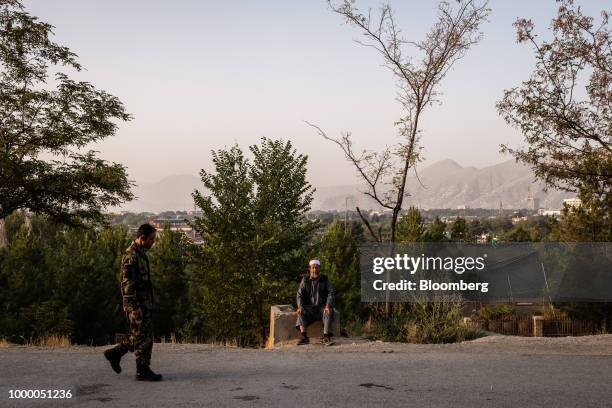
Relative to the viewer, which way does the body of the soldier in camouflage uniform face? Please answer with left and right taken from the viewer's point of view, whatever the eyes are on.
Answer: facing to the right of the viewer

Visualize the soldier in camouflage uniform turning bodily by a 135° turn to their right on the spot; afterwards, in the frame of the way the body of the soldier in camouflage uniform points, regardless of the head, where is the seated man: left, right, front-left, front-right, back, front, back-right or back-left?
back

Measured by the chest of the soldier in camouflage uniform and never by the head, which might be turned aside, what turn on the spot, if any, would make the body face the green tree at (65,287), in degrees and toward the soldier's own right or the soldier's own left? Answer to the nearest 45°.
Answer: approximately 90° to the soldier's own left

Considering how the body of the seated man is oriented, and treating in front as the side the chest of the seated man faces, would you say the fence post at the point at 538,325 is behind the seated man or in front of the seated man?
behind

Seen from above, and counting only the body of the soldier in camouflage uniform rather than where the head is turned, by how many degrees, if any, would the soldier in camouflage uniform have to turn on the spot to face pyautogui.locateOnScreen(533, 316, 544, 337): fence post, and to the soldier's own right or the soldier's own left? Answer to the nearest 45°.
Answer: approximately 45° to the soldier's own left

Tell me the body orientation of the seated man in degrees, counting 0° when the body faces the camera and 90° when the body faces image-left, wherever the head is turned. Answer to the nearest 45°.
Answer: approximately 0°

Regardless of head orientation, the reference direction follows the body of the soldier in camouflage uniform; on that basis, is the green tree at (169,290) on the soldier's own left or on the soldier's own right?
on the soldier's own left
